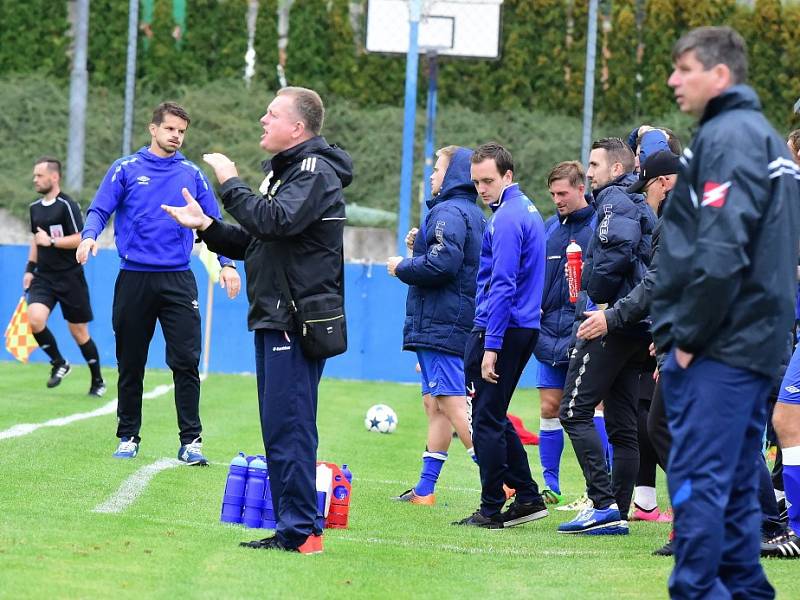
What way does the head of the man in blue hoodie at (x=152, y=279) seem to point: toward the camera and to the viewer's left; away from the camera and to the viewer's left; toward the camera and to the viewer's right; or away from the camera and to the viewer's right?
toward the camera and to the viewer's right

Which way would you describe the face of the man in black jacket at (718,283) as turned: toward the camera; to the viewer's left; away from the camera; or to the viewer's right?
to the viewer's left

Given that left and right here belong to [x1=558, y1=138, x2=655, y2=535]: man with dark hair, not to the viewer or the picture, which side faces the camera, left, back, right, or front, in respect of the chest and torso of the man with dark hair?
left

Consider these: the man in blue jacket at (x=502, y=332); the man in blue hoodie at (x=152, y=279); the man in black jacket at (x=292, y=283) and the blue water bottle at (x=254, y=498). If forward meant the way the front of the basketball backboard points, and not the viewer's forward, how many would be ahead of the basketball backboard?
4

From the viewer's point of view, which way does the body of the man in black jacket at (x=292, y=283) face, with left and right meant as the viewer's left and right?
facing to the left of the viewer

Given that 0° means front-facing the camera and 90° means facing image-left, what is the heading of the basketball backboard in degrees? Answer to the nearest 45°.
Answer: approximately 0°

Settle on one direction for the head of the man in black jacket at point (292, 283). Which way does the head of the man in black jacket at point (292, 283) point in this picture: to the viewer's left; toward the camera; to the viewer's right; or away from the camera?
to the viewer's left

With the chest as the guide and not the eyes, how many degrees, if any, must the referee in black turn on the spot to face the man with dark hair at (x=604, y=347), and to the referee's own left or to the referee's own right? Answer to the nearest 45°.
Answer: approximately 45° to the referee's own left

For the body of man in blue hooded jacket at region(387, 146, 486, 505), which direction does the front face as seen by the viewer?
to the viewer's left

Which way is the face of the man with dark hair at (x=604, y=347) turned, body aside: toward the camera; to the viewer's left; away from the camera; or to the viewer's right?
to the viewer's left
